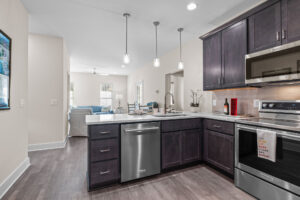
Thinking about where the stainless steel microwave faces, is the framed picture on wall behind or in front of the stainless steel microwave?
in front

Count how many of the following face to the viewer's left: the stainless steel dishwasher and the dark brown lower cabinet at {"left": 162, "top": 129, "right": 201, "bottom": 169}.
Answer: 0

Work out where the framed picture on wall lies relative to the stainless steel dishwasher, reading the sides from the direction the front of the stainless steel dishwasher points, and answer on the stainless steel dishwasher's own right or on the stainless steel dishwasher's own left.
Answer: on the stainless steel dishwasher's own right

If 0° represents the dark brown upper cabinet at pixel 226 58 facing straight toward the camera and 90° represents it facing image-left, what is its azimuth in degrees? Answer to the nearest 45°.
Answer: approximately 45°

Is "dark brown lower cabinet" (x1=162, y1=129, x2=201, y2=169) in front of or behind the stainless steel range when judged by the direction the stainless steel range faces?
in front

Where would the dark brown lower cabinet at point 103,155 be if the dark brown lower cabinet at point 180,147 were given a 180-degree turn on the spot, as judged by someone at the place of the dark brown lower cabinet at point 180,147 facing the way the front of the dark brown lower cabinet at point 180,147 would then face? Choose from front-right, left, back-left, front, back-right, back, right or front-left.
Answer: left

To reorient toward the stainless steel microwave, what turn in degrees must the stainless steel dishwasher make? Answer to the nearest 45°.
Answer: approximately 45° to its left

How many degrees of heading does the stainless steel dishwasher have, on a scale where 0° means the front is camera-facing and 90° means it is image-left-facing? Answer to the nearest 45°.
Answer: approximately 315°

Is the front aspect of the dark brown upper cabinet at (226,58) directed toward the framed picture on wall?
yes

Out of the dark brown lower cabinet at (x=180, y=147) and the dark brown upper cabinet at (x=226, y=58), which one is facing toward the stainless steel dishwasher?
the dark brown upper cabinet
